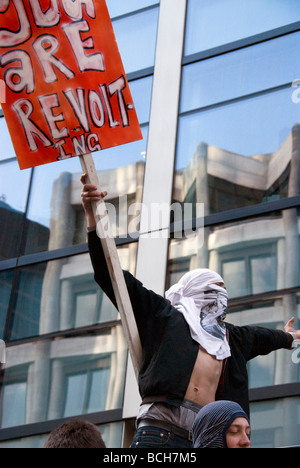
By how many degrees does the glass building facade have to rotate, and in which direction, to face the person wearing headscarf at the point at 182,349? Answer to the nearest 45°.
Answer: approximately 45° to its left

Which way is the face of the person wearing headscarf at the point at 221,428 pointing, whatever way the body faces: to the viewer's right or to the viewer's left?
to the viewer's right

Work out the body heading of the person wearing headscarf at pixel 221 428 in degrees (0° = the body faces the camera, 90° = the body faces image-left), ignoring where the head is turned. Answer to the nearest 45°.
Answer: approximately 315°

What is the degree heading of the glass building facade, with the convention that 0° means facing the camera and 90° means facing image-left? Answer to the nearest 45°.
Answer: approximately 45°

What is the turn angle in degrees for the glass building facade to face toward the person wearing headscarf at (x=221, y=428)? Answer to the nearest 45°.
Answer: approximately 45° to its left

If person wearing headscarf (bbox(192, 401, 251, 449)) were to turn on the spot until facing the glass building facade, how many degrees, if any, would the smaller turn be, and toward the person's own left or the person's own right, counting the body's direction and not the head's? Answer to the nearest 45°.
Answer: approximately 135° to the person's own left
